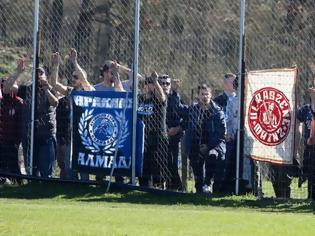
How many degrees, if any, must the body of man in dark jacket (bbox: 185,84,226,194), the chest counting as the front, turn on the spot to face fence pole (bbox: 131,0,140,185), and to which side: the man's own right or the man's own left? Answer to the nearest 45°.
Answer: approximately 90° to the man's own right

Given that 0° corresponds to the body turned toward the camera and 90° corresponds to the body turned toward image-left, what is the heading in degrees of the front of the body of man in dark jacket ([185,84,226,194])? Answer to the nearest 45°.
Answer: approximately 0°

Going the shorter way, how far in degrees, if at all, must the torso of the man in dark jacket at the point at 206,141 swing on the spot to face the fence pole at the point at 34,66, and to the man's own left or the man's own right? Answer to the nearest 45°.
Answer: approximately 90° to the man's own right
